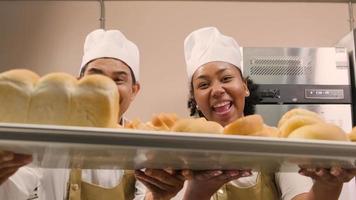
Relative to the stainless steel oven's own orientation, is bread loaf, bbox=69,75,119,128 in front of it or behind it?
in front

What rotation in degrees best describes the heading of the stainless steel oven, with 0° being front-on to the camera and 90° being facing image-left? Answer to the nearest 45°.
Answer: approximately 0°

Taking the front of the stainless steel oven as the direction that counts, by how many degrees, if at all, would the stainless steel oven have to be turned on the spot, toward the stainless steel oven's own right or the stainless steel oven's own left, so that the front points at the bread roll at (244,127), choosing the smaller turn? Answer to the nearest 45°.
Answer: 0° — it already faces it

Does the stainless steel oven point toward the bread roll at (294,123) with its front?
yes

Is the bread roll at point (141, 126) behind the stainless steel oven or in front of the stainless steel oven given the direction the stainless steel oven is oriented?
in front

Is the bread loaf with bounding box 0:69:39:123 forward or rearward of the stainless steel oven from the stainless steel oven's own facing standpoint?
forward

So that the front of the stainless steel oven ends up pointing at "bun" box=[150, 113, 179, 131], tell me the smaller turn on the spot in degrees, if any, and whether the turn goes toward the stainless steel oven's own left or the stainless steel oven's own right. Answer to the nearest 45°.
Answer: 0° — it already faces it

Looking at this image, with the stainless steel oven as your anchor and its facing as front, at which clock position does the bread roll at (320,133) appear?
The bread roll is roughly at 12 o'clock from the stainless steel oven.

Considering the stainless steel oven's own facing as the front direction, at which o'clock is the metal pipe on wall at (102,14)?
The metal pipe on wall is roughly at 3 o'clock from the stainless steel oven.
